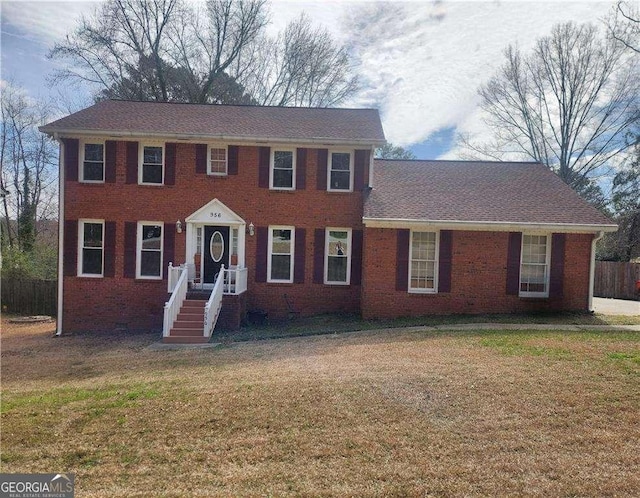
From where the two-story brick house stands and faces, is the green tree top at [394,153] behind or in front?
behind

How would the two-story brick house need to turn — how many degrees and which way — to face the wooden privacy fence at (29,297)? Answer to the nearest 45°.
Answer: approximately 135° to its right

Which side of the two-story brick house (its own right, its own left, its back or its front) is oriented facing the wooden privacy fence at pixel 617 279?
left

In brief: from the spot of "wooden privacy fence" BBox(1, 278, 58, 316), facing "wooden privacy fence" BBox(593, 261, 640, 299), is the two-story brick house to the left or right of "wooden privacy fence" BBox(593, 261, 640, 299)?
right

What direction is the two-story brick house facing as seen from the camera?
toward the camera

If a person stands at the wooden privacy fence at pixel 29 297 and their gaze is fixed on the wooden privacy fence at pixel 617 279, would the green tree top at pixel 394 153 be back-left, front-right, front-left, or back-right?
front-left
